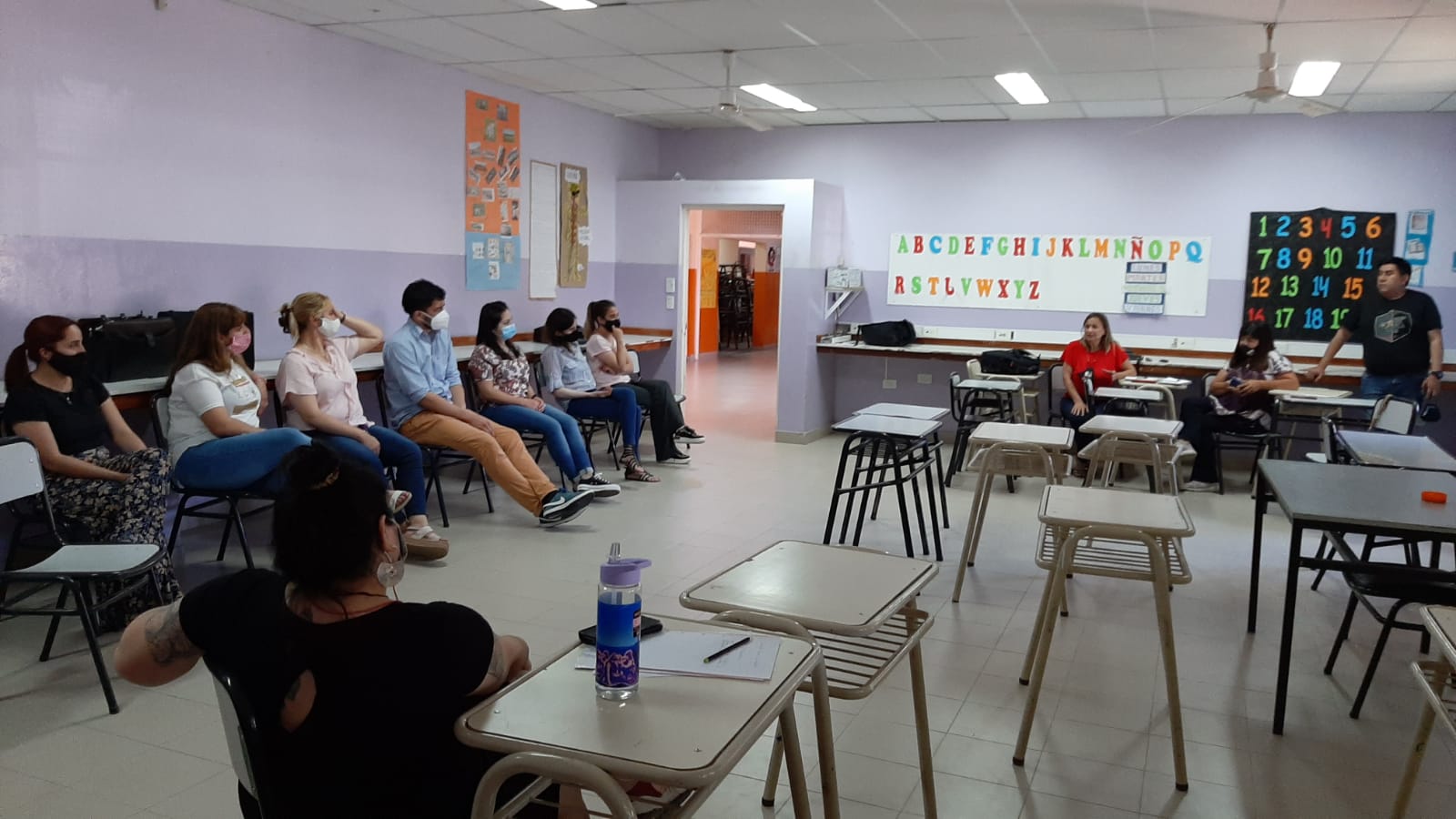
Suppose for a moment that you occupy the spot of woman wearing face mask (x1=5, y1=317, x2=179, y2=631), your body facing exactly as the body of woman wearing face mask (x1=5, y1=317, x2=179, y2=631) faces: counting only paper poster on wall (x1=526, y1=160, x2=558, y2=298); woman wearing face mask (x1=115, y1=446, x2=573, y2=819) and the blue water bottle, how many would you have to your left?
1

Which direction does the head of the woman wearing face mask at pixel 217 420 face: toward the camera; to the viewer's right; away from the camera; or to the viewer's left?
to the viewer's right

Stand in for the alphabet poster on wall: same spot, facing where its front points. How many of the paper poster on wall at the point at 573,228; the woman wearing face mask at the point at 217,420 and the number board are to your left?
1

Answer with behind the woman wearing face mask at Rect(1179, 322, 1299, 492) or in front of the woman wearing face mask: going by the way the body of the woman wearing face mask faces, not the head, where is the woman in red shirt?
in front

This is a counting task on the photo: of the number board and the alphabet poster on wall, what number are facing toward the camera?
2

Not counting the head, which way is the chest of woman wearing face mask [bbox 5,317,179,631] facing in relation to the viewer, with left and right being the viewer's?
facing the viewer and to the right of the viewer

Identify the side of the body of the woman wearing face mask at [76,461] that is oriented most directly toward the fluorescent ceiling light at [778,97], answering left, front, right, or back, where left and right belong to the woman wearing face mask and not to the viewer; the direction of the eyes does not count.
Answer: left

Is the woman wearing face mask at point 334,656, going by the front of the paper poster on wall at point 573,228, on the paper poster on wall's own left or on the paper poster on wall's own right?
on the paper poster on wall's own right

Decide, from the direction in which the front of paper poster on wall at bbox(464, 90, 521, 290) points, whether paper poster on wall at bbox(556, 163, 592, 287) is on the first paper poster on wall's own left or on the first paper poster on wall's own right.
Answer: on the first paper poster on wall's own left

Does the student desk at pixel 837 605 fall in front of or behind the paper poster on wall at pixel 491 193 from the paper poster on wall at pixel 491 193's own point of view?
in front

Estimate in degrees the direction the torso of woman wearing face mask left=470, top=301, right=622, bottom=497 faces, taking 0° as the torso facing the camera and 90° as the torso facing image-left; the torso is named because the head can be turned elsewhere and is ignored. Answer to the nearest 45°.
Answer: approximately 315°

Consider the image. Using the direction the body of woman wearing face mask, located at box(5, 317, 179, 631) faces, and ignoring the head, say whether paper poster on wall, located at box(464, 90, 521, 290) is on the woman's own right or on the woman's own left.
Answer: on the woman's own left

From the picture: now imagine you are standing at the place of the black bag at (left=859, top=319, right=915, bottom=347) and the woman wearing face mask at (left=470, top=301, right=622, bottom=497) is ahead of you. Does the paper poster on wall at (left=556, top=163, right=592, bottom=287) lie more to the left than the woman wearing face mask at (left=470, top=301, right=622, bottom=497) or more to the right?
right
